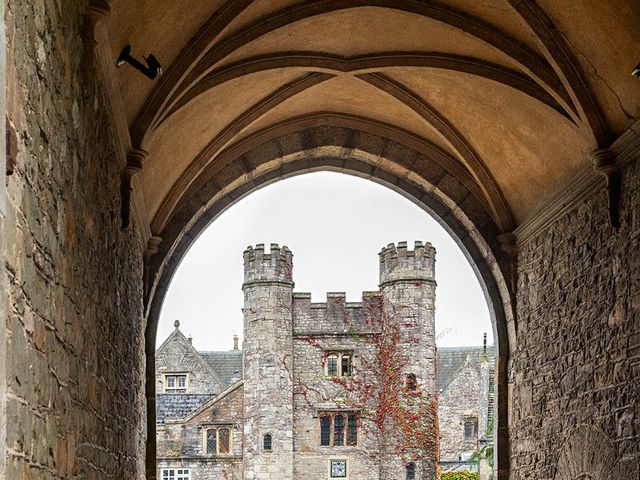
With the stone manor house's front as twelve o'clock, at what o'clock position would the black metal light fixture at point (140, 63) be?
The black metal light fixture is roughly at 12 o'clock from the stone manor house.

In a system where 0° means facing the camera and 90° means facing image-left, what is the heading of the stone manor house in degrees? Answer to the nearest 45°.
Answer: approximately 0°
